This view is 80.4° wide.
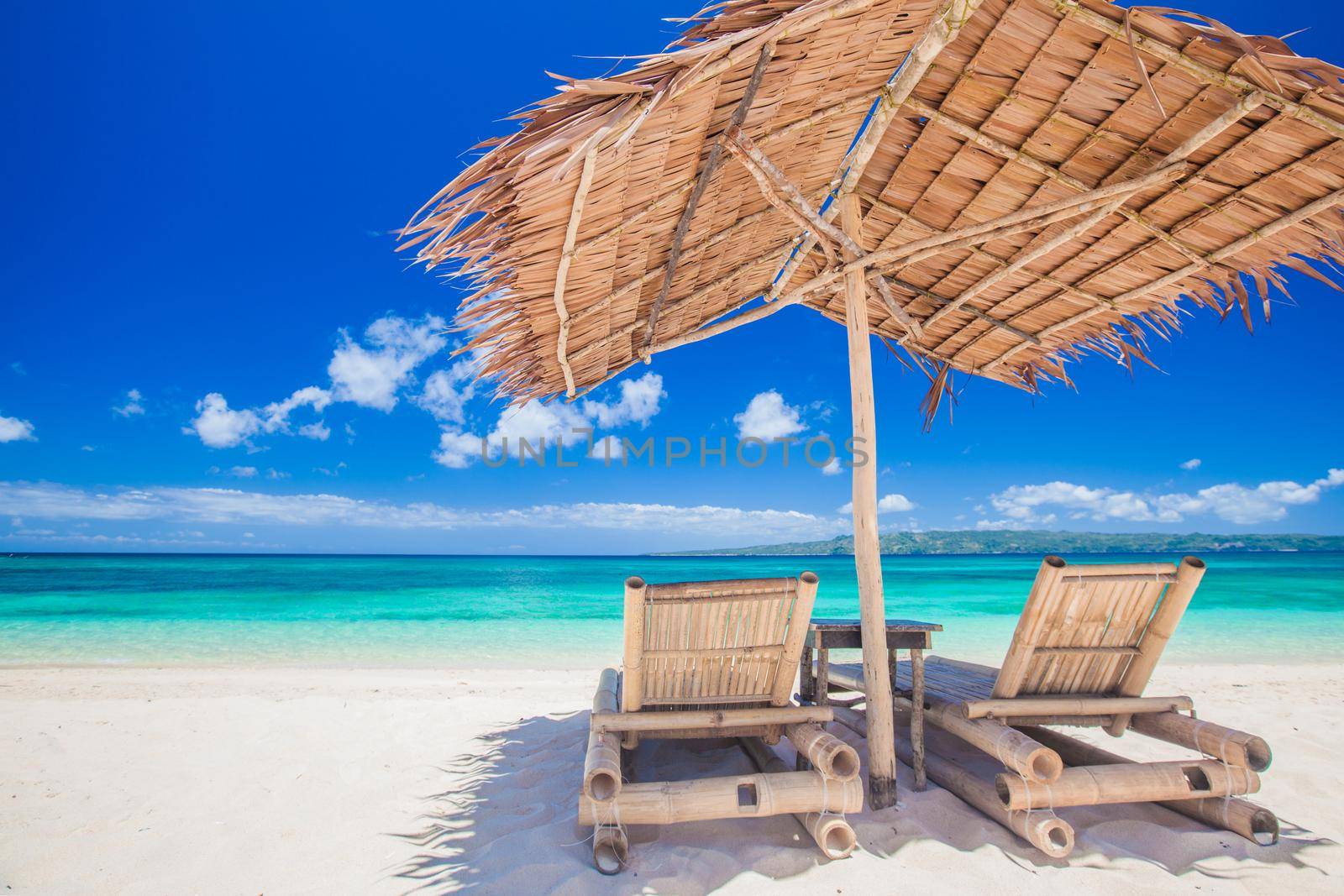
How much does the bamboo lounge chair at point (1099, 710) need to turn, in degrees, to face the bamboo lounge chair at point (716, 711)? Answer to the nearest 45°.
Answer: approximately 90° to its left

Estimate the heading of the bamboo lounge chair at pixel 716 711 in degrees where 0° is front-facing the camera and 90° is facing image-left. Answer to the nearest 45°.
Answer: approximately 180°

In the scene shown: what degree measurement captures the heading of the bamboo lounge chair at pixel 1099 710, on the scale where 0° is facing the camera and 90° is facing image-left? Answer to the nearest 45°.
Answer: approximately 135°
